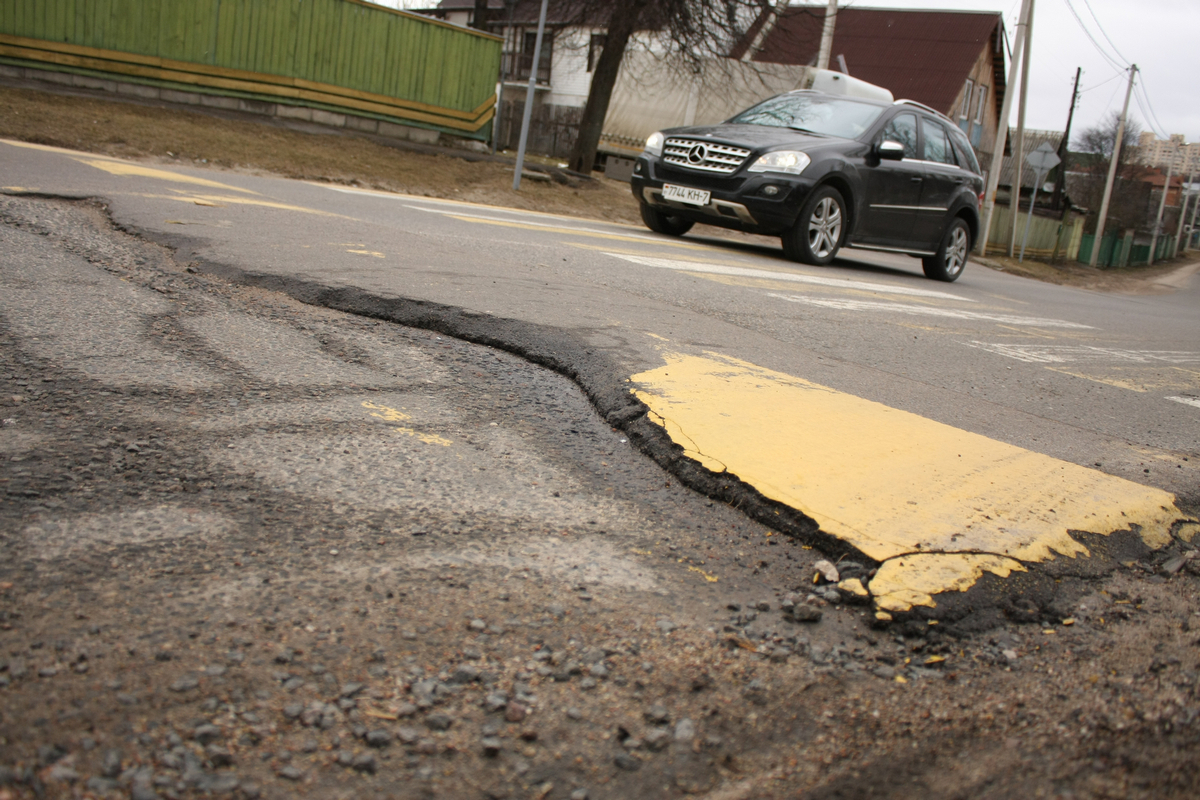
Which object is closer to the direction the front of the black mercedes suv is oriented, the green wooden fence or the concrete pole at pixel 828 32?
the green wooden fence

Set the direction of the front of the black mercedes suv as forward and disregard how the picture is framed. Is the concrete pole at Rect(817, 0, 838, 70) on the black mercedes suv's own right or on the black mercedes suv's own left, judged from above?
on the black mercedes suv's own right

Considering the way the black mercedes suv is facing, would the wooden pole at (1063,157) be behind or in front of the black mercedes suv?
behind

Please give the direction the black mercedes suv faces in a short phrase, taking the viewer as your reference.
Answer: facing the viewer and to the left of the viewer

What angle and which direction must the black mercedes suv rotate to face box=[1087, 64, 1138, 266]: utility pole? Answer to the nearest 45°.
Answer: approximately 135° to its right

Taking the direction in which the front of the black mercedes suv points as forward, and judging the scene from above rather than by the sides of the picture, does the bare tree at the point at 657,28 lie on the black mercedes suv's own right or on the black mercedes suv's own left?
on the black mercedes suv's own right

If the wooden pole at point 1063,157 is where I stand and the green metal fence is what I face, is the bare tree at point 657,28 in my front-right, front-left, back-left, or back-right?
back-right

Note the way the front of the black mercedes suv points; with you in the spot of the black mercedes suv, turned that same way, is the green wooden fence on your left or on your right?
on your right

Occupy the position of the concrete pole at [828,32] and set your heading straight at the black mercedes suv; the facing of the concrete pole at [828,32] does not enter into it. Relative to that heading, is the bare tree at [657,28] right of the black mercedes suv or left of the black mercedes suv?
right
